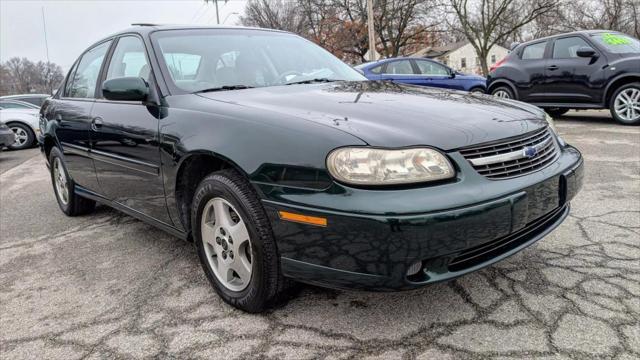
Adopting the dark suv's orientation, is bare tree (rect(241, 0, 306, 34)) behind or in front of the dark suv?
behind

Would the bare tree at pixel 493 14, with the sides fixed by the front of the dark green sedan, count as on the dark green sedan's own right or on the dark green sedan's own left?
on the dark green sedan's own left

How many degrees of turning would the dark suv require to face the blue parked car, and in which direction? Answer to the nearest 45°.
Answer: approximately 180°

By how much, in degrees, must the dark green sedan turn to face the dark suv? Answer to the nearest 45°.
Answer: approximately 90° to its left

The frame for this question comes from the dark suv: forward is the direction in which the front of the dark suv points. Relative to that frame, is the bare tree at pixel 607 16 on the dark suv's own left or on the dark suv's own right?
on the dark suv's own left

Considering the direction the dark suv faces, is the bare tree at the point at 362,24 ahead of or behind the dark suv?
behind

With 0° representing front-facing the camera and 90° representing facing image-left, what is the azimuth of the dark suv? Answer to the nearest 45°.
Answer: approximately 315°

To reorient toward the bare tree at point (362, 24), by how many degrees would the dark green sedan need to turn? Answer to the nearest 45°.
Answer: approximately 135° to its left

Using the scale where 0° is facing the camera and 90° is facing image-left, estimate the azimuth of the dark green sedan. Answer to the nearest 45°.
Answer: approximately 315°
